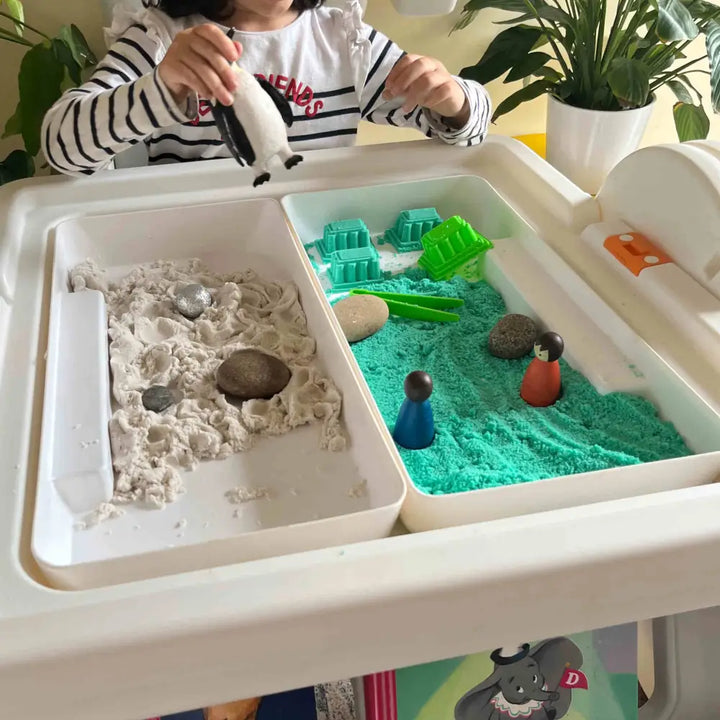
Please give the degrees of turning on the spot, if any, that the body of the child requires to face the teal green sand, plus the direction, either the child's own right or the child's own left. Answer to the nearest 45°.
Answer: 0° — they already face it

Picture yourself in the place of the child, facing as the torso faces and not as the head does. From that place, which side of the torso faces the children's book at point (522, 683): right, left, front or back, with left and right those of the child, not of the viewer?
front

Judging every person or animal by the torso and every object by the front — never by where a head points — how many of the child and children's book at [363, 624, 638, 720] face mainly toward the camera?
2

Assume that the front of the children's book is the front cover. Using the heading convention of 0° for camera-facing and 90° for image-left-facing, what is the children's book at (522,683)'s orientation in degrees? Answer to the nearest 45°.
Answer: approximately 0°
